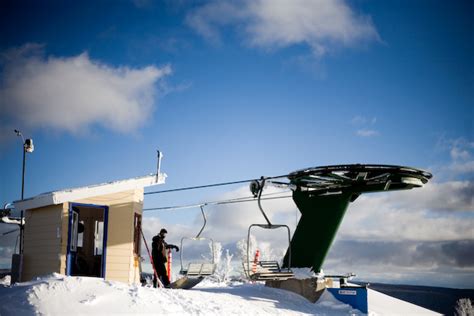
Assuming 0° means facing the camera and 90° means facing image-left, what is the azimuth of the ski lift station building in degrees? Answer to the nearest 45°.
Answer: approximately 315°

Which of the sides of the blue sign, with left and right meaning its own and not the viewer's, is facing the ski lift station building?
right
